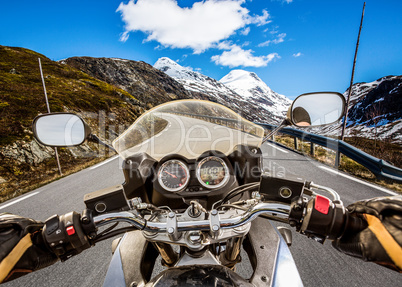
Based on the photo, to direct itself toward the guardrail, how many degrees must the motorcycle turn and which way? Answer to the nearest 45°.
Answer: approximately 45° to its right

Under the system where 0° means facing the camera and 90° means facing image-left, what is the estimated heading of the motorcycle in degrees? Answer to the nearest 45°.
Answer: approximately 180°
